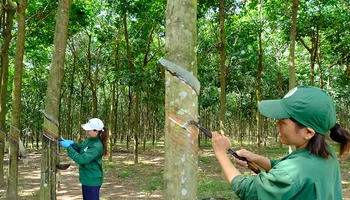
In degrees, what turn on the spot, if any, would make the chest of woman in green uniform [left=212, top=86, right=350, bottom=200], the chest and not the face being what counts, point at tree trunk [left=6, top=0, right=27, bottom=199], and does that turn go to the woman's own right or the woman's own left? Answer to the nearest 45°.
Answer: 0° — they already face it

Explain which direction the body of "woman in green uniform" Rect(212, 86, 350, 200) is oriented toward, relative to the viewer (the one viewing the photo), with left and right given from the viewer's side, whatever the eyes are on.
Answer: facing away from the viewer and to the left of the viewer

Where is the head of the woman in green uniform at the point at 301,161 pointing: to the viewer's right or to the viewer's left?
to the viewer's left

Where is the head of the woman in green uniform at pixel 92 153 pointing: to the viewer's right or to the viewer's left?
to the viewer's left
